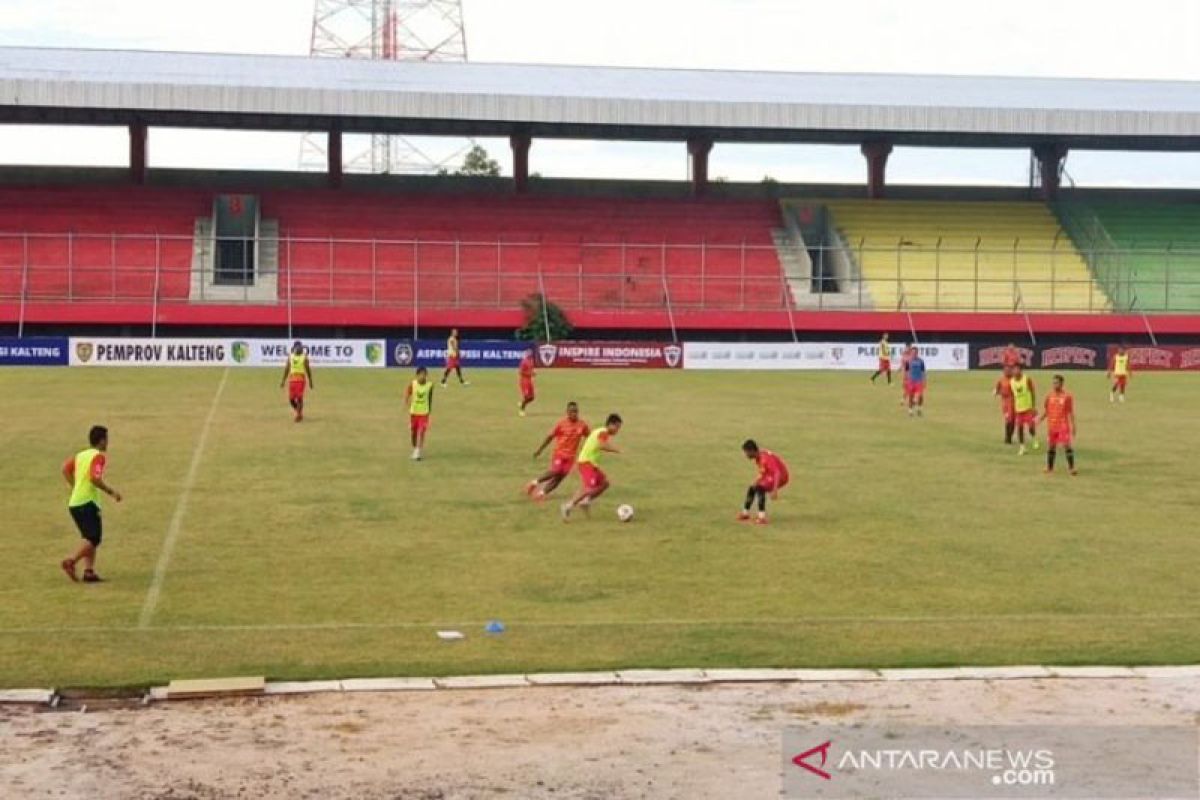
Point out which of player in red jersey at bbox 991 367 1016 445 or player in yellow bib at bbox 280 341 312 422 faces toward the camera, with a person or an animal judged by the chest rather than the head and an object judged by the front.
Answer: the player in yellow bib

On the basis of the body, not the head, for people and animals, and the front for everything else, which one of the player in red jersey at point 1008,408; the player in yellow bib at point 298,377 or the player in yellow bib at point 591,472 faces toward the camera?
the player in yellow bib at point 298,377

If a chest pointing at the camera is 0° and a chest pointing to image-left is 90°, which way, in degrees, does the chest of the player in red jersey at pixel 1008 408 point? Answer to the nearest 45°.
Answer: approximately 90°

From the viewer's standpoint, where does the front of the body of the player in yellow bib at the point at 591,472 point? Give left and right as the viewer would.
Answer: facing to the right of the viewer

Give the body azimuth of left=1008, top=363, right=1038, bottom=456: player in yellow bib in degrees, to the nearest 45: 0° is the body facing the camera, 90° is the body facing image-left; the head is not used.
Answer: approximately 45°

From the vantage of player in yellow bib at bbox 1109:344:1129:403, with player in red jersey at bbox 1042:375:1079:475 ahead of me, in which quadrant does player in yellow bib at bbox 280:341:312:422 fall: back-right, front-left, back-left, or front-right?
front-right

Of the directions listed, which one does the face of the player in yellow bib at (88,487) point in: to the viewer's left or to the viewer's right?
to the viewer's right

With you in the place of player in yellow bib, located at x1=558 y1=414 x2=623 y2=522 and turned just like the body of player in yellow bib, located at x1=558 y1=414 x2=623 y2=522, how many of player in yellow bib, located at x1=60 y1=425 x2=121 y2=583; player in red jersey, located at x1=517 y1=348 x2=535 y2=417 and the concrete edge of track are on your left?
1

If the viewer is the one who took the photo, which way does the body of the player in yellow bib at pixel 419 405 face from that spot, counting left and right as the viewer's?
facing the viewer

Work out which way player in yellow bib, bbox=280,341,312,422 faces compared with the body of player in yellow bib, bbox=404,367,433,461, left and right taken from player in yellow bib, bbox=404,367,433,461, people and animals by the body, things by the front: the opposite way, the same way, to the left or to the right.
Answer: the same way

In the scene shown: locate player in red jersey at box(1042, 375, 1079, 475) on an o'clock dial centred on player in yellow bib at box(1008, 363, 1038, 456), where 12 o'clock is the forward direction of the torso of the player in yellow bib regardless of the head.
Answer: The player in red jersey is roughly at 10 o'clock from the player in yellow bib.

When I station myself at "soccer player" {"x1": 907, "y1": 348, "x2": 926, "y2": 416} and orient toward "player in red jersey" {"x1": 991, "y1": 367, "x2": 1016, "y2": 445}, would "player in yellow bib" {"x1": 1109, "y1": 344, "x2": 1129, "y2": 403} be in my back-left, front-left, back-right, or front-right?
back-left

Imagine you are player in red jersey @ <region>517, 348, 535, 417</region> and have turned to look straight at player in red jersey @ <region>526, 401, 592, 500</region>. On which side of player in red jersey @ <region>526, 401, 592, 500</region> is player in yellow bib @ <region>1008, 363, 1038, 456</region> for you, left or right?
left

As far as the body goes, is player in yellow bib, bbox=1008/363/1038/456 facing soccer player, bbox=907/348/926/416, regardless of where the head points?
no
